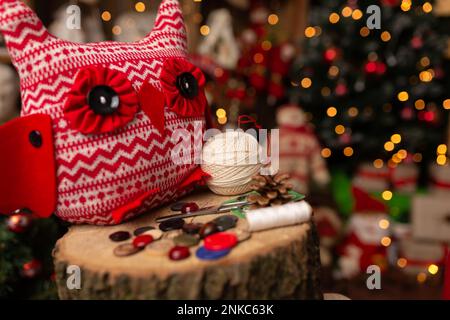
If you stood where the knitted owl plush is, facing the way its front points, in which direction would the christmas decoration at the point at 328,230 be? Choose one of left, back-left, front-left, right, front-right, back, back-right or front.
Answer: left

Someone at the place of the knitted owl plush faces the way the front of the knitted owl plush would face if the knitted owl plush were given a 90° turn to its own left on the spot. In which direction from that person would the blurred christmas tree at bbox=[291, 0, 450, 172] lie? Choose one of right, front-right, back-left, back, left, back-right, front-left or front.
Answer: front
